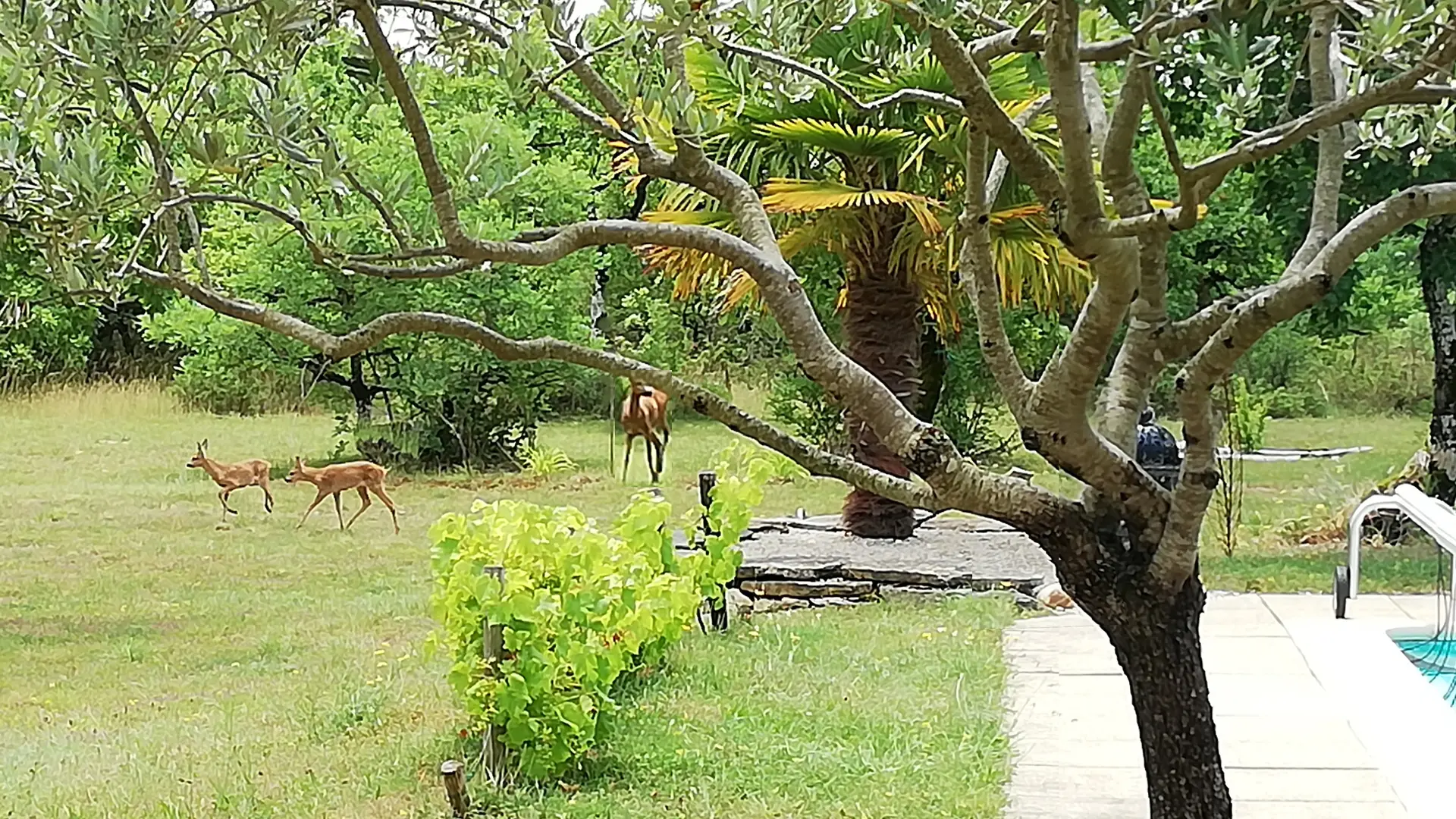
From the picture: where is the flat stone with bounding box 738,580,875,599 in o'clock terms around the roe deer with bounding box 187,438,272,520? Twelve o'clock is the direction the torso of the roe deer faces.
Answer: The flat stone is roughly at 8 o'clock from the roe deer.

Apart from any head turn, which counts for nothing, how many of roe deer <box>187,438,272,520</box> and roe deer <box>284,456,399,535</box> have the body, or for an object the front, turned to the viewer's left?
2

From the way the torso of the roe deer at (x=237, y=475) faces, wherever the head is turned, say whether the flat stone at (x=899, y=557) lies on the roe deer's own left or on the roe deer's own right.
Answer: on the roe deer's own left

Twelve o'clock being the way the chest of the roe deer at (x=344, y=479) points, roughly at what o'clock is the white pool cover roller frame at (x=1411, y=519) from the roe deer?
The white pool cover roller frame is roughly at 8 o'clock from the roe deer.

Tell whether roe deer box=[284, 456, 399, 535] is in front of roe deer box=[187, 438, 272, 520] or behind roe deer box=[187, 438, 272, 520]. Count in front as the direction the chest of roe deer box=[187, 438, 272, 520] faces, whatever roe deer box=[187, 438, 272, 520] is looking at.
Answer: behind

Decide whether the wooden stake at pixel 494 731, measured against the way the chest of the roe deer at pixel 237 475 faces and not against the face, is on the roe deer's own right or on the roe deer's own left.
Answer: on the roe deer's own left

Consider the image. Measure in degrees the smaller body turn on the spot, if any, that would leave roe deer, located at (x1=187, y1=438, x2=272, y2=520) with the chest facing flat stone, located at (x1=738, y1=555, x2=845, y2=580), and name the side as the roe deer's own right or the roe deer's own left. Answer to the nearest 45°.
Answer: approximately 135° to the roe deer's own left

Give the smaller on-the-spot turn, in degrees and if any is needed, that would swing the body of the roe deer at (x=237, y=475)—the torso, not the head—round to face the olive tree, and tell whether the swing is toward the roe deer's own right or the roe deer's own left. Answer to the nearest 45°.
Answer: approximately 90° to the roe deer's own left

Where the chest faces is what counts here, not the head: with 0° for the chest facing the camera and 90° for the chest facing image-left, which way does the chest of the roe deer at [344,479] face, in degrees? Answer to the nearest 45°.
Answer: approximately 90°

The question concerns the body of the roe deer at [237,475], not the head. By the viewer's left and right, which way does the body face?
facing to the left of the viewer
